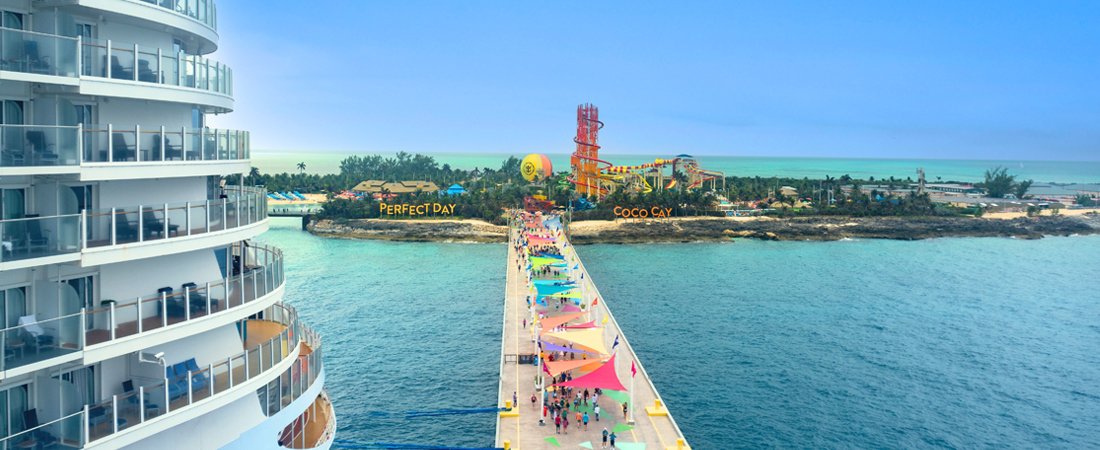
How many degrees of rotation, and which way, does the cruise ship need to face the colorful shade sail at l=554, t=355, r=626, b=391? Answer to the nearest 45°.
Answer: approximately 180°

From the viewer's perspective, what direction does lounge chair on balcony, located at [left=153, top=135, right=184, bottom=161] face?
to the viewer's right

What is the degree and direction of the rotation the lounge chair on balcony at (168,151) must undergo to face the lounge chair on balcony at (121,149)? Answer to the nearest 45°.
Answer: approximately 135° to its right

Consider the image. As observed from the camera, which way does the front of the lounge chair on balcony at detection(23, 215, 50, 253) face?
facing the viewer and to the right of the viewer

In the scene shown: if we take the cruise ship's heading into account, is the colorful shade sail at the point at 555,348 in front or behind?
behind

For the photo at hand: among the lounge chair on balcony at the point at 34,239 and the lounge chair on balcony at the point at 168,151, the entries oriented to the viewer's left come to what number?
0

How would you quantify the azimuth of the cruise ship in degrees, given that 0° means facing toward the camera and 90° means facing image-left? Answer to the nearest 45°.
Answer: approximately 45°

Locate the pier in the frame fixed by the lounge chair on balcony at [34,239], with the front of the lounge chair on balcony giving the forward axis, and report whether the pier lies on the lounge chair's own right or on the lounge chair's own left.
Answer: on the lounge chair's own left
